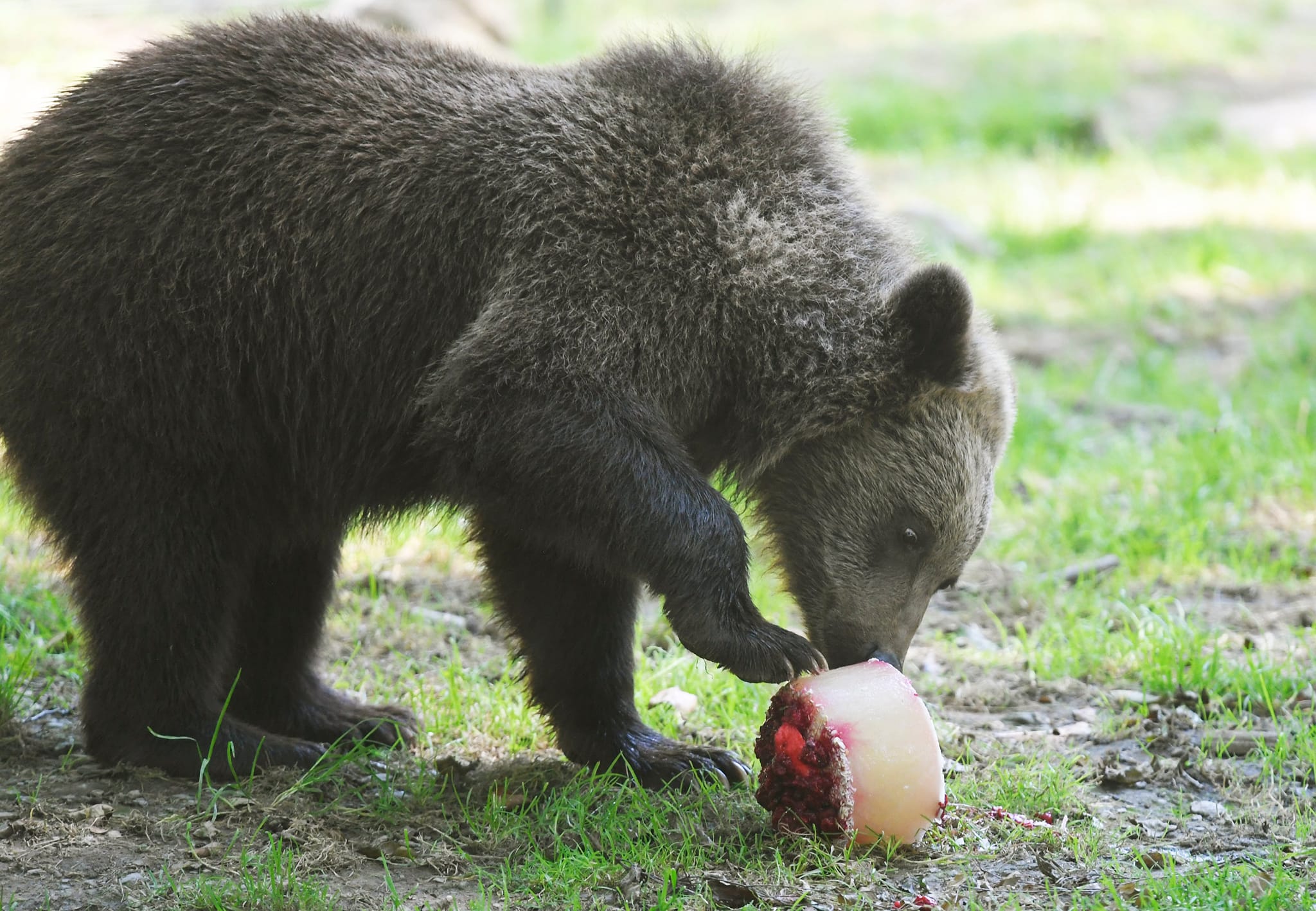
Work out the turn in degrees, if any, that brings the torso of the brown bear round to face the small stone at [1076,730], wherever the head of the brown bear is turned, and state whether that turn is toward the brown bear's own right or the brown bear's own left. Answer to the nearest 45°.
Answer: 0° — it already faces it

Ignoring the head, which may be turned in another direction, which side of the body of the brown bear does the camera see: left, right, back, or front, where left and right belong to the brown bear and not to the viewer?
right

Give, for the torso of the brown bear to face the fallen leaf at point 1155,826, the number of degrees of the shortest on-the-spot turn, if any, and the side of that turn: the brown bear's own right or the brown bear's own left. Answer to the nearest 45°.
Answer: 0° — it already faces it

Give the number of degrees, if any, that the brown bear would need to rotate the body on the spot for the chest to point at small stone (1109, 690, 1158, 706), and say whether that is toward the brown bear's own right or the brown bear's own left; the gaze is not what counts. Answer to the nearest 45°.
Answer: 0° — it already faces it
